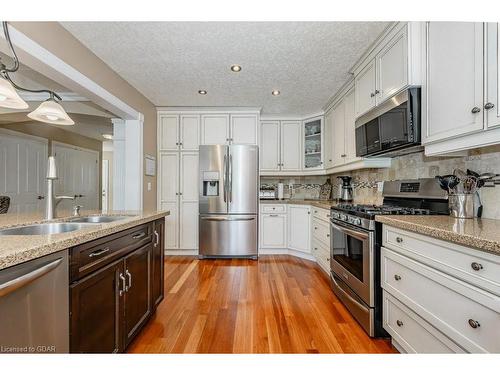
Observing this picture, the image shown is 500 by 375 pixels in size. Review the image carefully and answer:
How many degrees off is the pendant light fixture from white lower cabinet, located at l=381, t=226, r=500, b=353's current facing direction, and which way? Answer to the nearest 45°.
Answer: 0° — it already faces it

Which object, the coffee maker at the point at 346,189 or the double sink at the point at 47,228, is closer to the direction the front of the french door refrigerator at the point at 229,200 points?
the double sink

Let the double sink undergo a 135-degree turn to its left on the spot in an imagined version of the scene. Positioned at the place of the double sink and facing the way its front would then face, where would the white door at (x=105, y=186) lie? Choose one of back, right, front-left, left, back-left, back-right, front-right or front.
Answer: front

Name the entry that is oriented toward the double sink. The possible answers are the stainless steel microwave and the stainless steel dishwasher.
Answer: the stainless steel microwave

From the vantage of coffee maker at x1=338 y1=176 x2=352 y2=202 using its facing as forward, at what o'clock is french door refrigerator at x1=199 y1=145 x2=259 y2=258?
The french door refrigerator is roughly at 1 o'clock from the coffee maker.

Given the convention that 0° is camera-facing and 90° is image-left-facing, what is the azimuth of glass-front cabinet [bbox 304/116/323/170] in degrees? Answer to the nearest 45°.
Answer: approximately 45°

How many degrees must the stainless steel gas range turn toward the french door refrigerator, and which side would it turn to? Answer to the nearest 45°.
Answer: approximately 90° to its right

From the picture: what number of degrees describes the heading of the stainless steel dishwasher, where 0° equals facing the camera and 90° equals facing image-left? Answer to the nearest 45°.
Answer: approximately 315°

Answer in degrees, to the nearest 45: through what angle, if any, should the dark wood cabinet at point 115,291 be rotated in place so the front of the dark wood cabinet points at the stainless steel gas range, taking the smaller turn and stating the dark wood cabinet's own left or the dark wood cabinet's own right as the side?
approximately 45° to the dark wood cabinet's own left

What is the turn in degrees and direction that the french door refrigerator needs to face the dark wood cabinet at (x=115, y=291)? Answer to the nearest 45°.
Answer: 0° — it already faces it

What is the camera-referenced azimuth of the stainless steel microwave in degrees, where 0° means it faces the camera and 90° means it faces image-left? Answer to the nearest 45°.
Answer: approximately 45°

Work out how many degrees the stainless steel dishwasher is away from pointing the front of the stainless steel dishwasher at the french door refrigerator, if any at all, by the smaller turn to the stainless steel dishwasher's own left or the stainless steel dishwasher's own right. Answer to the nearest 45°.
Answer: approximately 90° to the stainless steel dishwasher's own left

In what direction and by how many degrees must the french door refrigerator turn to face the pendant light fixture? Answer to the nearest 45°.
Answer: approximately 45° to its right

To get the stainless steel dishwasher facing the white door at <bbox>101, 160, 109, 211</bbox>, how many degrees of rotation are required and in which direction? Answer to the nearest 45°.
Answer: approximately 135° to its left

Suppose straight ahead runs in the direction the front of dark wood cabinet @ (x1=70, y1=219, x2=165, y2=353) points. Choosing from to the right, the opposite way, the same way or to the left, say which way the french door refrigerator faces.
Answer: to the right

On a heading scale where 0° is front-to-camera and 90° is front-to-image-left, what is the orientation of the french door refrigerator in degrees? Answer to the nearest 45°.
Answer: approximately 0°
